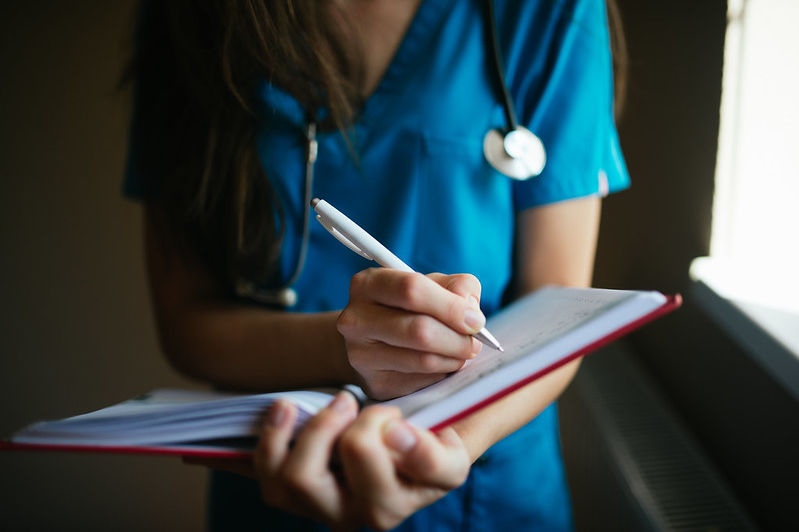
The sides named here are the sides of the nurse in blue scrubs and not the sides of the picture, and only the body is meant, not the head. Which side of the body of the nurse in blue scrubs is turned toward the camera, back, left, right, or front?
front
